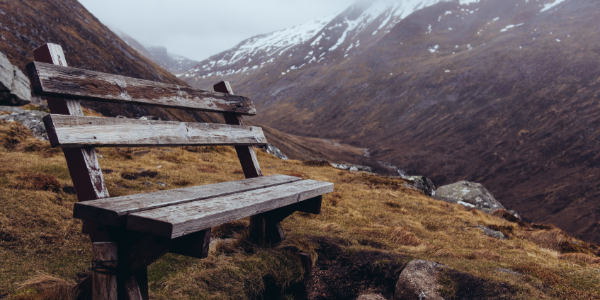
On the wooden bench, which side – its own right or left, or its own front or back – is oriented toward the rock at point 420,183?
left

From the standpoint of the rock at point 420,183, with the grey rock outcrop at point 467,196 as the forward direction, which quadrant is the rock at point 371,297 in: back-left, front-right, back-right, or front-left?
back-right

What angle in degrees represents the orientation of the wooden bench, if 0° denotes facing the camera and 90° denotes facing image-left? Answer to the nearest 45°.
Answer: approximately 315°

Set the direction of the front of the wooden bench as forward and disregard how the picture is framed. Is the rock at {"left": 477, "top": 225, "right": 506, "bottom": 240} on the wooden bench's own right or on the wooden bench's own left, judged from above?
on the wooden bench's own left

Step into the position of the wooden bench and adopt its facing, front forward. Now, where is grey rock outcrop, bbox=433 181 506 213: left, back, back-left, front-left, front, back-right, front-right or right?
left
